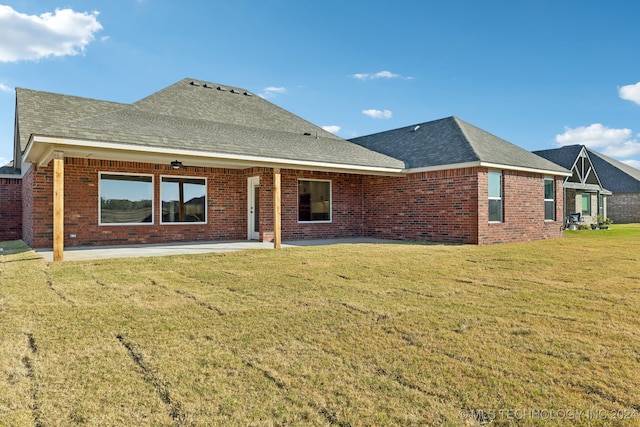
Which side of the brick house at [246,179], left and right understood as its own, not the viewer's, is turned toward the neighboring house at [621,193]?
right

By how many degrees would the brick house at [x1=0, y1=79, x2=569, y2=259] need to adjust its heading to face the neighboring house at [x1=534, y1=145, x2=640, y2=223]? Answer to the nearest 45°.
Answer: approximately 90° to its right

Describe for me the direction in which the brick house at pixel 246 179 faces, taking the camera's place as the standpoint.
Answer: facing away from the viewer and to the left of the viewer

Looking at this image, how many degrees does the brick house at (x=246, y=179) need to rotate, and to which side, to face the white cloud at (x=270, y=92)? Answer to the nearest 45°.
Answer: approximately 45° to its right
